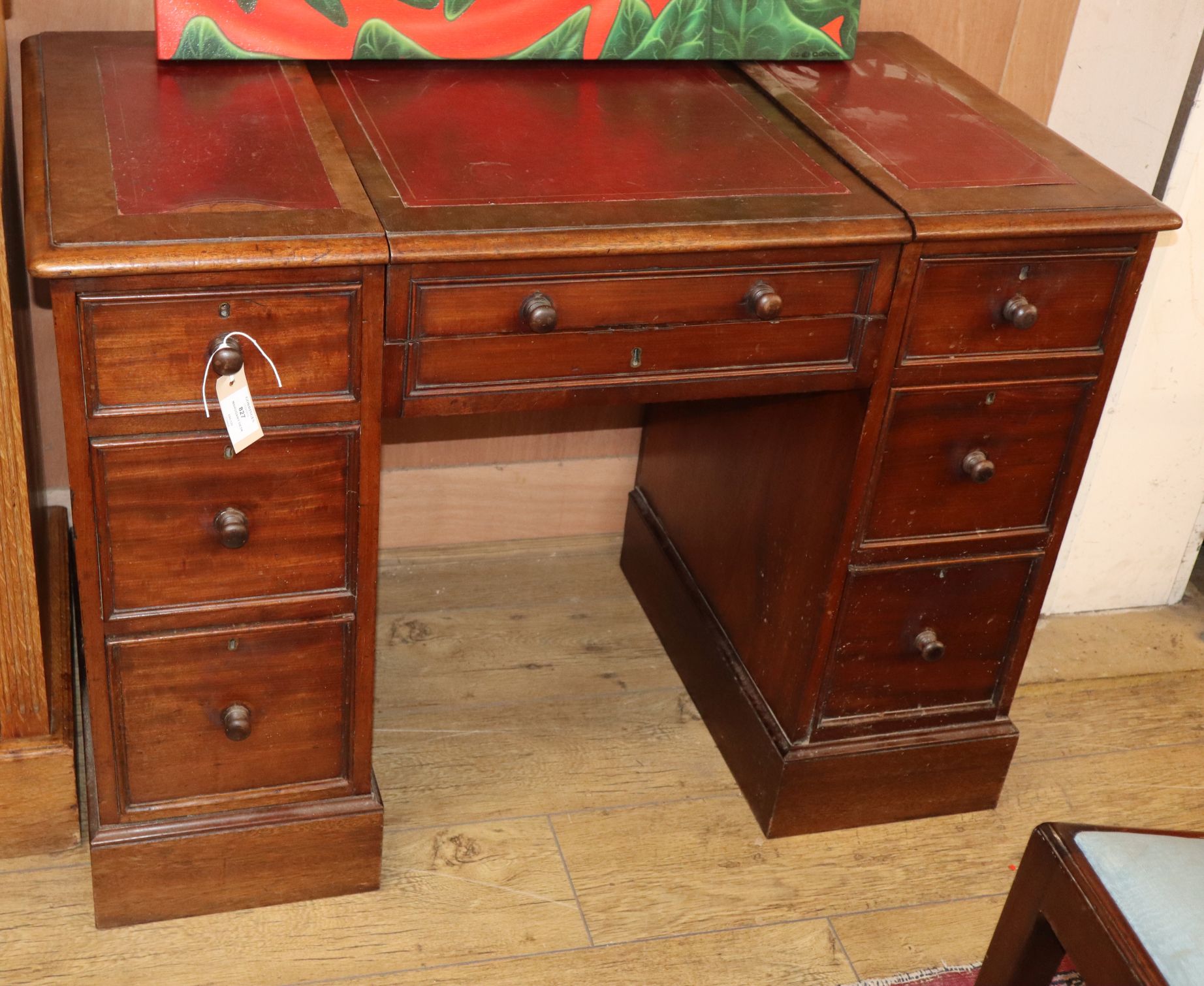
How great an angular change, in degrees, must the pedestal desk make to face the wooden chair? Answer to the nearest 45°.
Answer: approximately 45° to its left

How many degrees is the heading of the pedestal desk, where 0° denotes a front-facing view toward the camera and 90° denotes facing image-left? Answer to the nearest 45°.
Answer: approximately 0°

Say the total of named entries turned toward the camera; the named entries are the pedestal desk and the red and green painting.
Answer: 2

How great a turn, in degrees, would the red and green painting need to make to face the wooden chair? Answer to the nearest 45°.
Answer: approximately 45° to its left

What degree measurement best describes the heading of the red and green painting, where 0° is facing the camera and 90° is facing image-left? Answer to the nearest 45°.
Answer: approximately 0°
